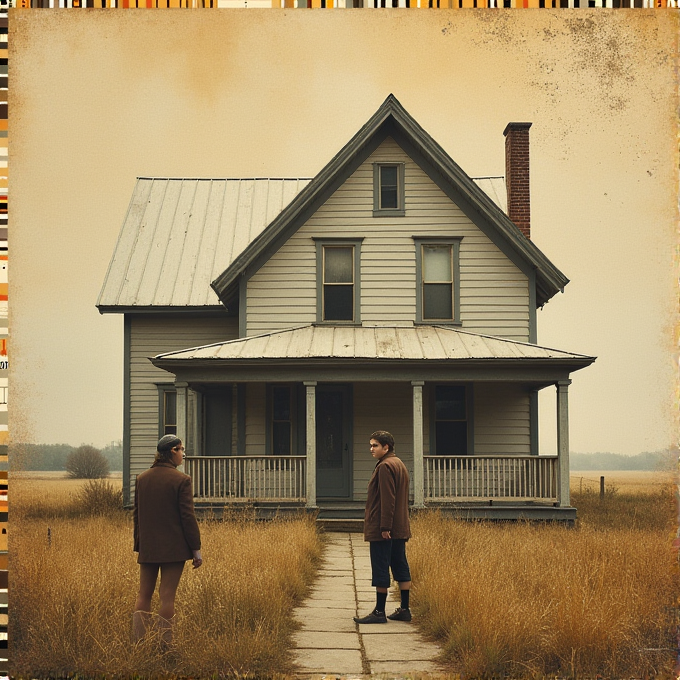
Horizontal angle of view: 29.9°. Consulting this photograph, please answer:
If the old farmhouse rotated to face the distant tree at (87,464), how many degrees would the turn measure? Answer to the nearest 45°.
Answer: approximately 135° to its right

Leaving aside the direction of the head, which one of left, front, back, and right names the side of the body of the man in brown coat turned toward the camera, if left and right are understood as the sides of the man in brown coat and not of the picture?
left

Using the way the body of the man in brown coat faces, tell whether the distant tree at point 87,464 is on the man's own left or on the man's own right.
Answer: on the man's own right

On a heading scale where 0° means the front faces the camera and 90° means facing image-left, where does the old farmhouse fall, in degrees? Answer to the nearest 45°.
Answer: approximately 0°

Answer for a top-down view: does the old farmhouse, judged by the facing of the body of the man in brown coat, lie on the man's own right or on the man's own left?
on the man's own right

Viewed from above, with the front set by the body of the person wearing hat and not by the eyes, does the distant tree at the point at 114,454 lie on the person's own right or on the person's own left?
on the person's own left
